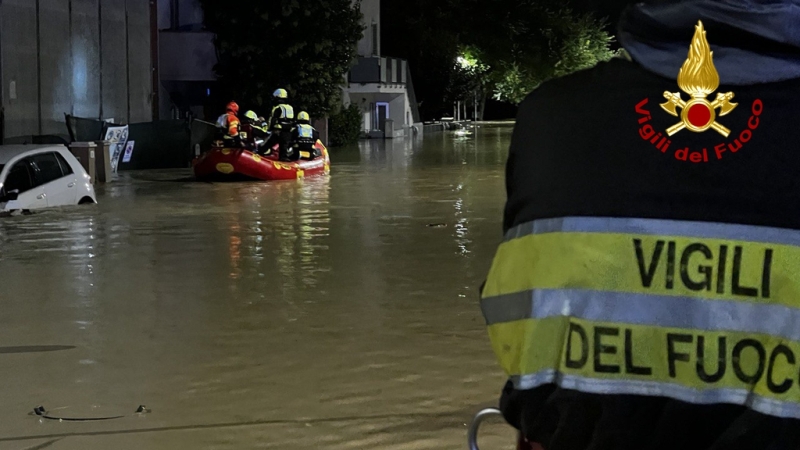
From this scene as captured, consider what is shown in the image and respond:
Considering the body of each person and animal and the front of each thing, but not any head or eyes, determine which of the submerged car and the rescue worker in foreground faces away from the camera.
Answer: the rescue worker in foreground

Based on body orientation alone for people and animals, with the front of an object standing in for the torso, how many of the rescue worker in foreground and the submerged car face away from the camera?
1

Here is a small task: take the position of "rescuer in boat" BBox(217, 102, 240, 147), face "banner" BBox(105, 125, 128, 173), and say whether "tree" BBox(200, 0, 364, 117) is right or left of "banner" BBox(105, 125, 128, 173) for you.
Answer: right

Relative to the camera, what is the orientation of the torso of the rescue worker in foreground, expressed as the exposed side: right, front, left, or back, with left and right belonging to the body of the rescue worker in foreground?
back

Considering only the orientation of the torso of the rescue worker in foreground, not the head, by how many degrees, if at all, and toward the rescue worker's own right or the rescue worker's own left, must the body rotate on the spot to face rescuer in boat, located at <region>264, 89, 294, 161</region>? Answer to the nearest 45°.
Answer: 0° — they already face them

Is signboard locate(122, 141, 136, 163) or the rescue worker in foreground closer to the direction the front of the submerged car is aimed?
the rescue worker in foreground

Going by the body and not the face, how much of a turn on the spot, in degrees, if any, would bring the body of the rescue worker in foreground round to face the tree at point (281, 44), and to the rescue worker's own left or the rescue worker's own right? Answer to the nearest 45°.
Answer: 0° — they already face it
